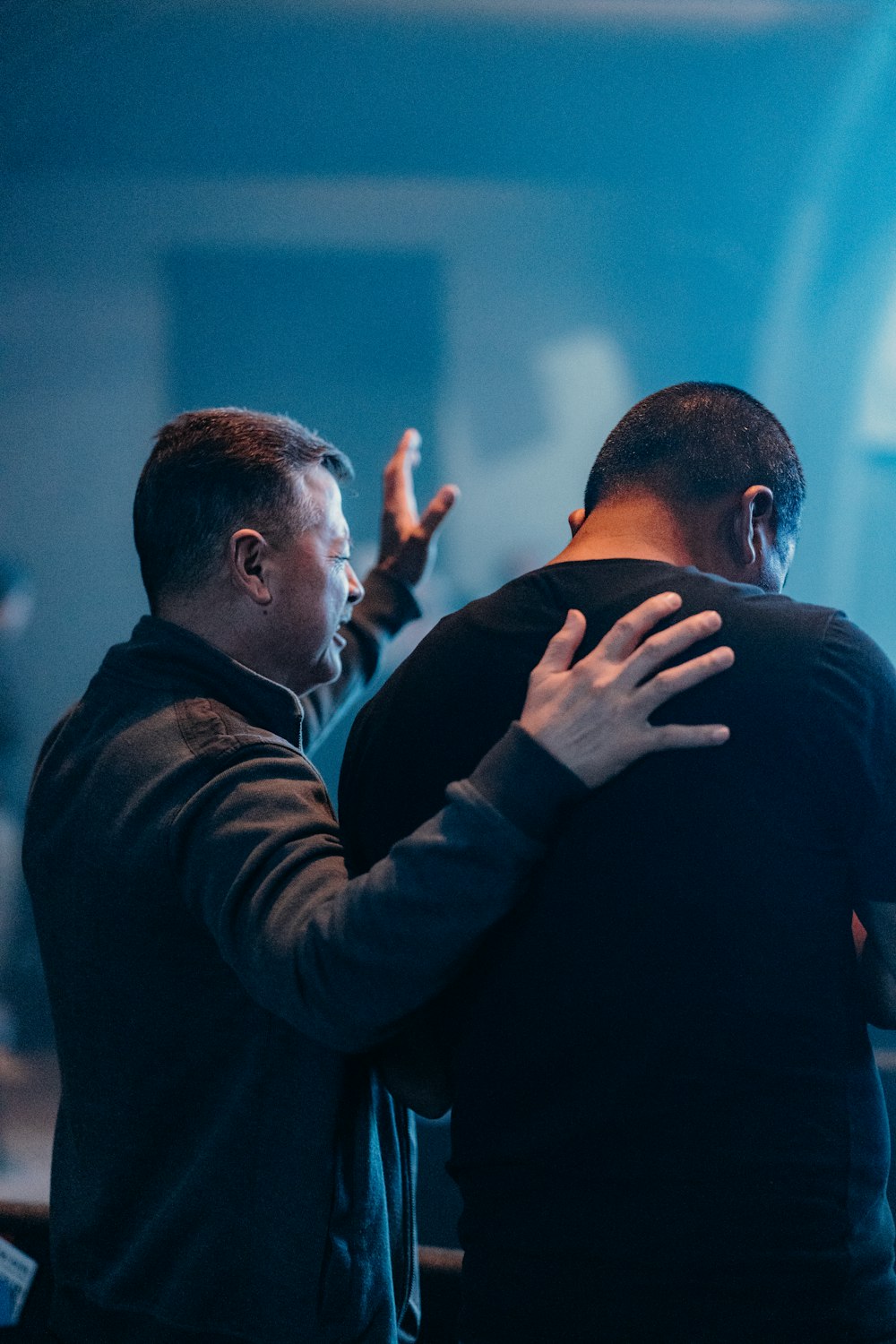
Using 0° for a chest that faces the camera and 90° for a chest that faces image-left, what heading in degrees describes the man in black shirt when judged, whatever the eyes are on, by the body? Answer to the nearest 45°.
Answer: approximately 180°

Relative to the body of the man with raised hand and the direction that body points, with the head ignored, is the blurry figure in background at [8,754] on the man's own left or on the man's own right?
on the man's own left

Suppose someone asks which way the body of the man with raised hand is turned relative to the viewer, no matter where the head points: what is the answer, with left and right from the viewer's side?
facing away from the viewer and to the right of the viewer

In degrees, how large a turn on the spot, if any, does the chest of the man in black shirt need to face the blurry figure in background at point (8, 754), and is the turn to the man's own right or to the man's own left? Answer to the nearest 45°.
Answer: approximately 45° to the man's own left
